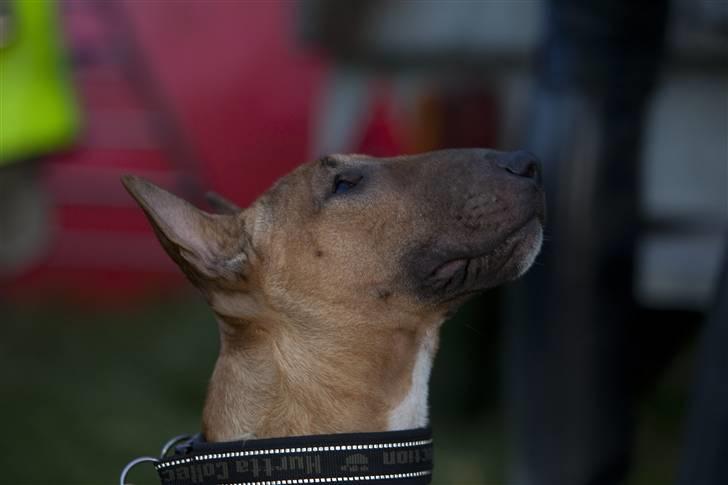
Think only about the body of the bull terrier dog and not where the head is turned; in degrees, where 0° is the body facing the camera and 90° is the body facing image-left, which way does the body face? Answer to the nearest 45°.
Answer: approximately 270°

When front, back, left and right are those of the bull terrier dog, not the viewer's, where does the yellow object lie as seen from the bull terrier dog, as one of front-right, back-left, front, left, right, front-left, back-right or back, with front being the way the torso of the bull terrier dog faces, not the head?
back-left

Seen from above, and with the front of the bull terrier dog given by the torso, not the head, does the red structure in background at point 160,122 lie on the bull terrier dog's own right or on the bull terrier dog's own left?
on the bull terrier dog's own left
